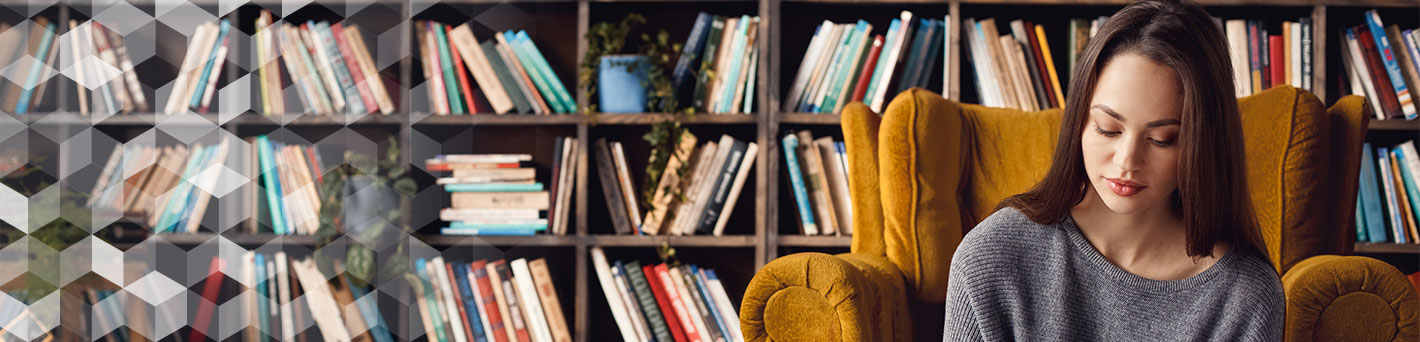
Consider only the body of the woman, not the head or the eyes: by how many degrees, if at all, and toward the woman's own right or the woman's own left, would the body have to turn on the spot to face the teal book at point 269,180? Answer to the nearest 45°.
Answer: approximately 90° to the woman's own right

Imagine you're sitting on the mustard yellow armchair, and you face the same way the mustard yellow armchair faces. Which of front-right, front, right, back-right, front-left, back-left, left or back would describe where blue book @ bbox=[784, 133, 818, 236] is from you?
back-right

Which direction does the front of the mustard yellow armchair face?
toward the camera

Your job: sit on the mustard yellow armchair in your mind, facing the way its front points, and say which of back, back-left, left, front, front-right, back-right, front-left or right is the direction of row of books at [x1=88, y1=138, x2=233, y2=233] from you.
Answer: right

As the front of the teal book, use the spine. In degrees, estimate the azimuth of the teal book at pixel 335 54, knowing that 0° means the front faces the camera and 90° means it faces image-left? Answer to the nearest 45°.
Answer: approximately 0°

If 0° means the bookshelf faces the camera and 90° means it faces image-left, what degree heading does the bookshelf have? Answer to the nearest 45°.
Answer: approximately 0°

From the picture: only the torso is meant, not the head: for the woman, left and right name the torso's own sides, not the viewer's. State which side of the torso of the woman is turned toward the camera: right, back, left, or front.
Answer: front

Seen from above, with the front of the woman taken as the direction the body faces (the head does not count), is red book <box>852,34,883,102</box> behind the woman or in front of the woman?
behind

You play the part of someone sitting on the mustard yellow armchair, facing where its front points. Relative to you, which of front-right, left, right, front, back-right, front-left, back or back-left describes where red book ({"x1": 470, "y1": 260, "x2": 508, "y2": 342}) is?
right

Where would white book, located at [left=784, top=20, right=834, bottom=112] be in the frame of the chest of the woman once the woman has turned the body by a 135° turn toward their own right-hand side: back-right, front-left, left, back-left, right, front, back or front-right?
front

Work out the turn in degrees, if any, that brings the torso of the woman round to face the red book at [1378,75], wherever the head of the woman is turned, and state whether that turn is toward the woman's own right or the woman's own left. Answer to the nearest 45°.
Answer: approximately 180°

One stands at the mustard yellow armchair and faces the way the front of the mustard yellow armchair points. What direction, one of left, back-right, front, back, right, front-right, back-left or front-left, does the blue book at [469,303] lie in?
right

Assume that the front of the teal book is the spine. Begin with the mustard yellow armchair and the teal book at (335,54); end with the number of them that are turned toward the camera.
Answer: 2
